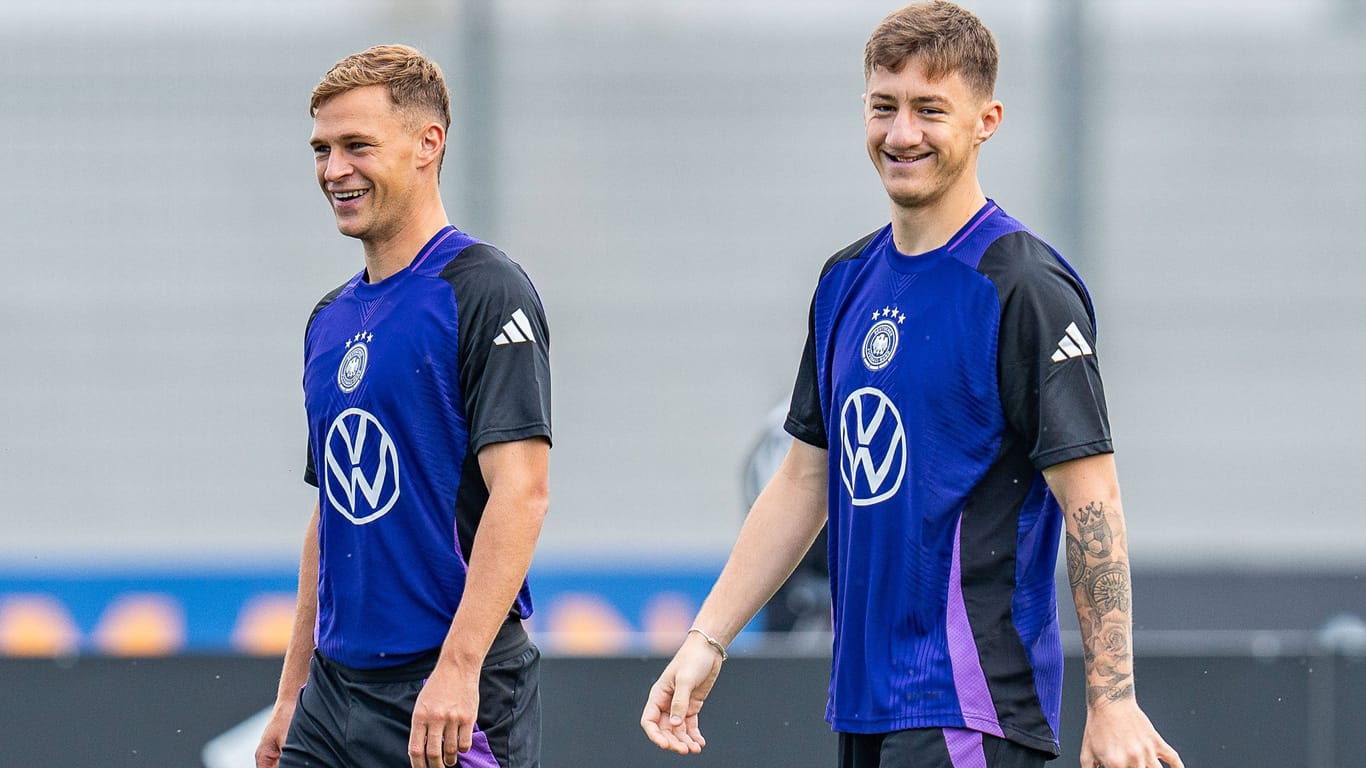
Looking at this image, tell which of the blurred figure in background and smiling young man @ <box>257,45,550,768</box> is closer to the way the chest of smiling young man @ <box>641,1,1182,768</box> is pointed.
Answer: the smiling young man

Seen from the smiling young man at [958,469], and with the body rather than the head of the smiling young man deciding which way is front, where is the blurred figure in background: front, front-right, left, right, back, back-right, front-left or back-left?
back-right

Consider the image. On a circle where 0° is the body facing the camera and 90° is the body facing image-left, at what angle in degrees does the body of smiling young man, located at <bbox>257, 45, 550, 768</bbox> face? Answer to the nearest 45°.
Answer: approximately 45°

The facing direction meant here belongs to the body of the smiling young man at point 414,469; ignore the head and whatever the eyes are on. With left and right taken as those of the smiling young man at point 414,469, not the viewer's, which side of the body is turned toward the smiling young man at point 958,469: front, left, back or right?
left

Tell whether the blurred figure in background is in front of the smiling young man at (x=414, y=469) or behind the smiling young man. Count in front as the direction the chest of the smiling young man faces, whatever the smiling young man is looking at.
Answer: behind

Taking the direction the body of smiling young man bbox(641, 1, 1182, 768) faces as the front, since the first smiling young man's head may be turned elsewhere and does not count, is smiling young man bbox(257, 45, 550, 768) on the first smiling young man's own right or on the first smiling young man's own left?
on the first smiling young man's own right
